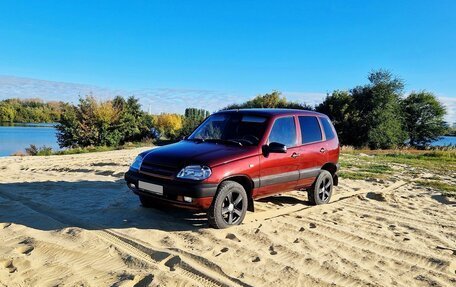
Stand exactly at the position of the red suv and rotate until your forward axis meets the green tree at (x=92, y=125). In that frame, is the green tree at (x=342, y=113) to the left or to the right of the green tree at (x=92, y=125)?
right

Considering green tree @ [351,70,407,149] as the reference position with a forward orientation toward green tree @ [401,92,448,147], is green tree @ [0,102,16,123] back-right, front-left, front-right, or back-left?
back-left

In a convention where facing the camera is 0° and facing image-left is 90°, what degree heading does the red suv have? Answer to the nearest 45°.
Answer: approximately 45°

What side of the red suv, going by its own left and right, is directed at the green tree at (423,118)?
back

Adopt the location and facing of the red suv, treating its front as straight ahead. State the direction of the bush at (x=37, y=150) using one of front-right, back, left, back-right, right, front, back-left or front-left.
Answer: right

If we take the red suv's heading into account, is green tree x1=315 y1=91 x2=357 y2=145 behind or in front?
behind

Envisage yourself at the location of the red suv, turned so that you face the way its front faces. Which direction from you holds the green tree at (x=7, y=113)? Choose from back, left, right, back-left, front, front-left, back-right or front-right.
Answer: right

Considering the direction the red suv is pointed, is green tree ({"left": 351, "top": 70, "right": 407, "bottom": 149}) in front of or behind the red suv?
behind

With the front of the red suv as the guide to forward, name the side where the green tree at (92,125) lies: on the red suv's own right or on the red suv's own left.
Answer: on the red suv's own right
